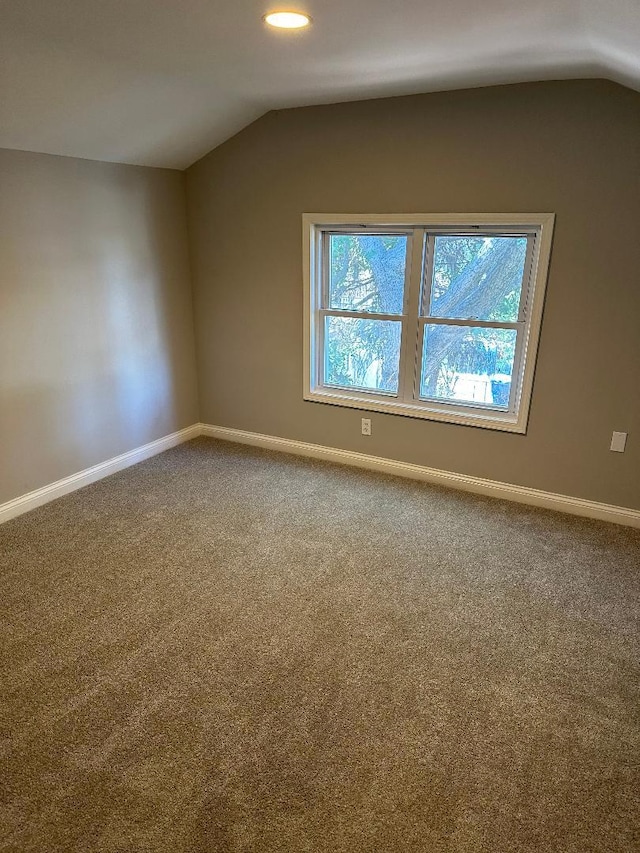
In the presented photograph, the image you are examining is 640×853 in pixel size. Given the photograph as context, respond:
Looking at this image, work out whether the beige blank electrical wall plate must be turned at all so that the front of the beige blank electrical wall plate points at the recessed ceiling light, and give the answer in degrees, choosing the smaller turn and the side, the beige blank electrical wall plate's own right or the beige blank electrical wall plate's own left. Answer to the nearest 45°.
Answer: approximately 45° to the beige blank electrical wall plate's own right

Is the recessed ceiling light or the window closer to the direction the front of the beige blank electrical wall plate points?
the recessed ceiling light

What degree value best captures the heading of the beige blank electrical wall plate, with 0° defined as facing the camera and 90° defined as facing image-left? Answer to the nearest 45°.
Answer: approximately 0°
